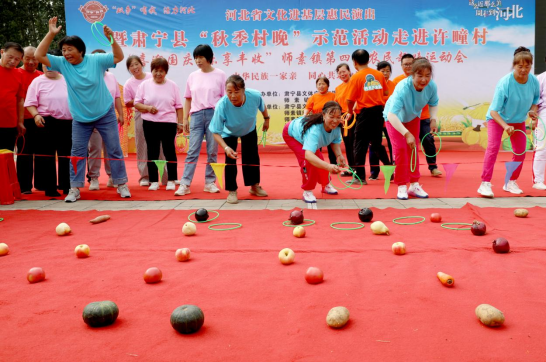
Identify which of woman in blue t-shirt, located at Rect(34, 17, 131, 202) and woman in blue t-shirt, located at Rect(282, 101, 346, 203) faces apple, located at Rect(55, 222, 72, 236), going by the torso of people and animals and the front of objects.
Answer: woman in blue t-shirt, located at Rect(34, 17, 131, 202)

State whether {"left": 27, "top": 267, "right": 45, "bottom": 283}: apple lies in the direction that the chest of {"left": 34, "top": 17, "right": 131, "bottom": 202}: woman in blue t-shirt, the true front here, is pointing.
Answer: yes

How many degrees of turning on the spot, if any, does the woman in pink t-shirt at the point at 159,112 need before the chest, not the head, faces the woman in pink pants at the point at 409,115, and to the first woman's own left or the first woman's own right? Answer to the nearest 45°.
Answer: approximately 45° to the first woman's own left

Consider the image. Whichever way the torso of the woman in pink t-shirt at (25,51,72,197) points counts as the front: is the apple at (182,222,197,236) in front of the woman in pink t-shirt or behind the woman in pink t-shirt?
in front

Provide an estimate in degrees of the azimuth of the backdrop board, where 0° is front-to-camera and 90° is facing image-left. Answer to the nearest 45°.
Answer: approximately 0°

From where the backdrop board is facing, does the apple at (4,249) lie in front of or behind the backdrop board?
in front

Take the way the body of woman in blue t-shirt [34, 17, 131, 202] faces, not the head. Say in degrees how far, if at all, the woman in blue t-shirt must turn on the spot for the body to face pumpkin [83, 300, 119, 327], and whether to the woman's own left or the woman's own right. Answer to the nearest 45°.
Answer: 0° — they already face it

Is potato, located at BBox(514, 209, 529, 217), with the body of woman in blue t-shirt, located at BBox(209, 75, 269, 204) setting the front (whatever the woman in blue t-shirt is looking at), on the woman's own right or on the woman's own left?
on the woman's own left

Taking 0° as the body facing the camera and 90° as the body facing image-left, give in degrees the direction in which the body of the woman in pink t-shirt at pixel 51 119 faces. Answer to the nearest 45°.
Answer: approximately 315°
